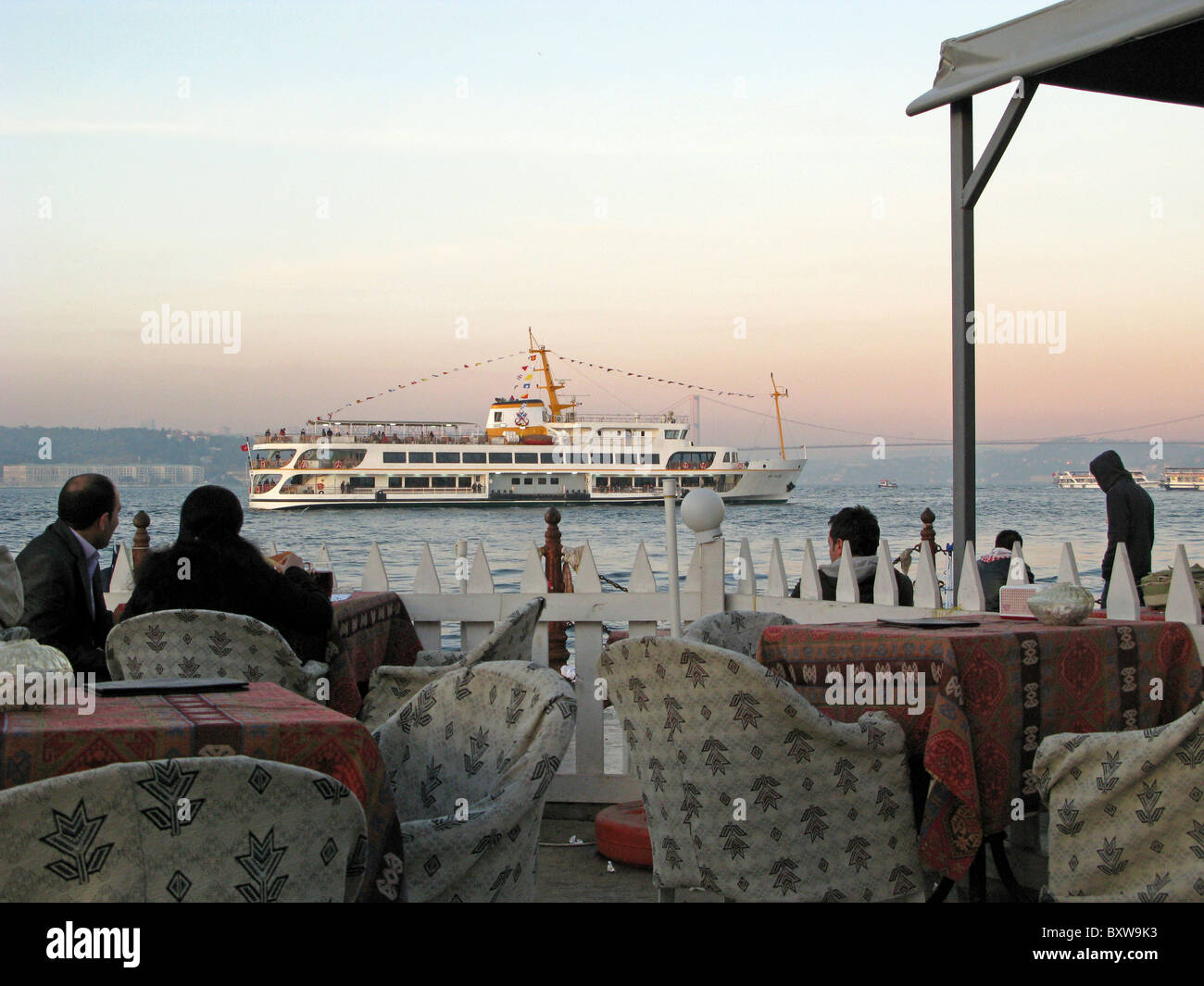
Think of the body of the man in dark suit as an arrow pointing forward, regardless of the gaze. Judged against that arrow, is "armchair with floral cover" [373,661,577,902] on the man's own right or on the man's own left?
on the man's own right

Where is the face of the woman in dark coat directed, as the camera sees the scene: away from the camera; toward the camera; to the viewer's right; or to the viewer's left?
away from the camera

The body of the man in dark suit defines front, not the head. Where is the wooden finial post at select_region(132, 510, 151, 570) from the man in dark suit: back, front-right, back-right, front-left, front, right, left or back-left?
left

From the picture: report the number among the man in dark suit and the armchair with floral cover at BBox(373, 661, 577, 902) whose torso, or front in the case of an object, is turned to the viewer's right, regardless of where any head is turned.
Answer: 1

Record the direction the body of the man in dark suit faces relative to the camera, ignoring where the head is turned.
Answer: to the viewer's right

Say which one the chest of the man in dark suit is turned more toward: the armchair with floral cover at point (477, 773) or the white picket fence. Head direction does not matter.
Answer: the white picket fence

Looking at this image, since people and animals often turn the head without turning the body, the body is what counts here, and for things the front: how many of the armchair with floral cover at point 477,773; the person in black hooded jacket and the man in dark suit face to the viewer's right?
1
